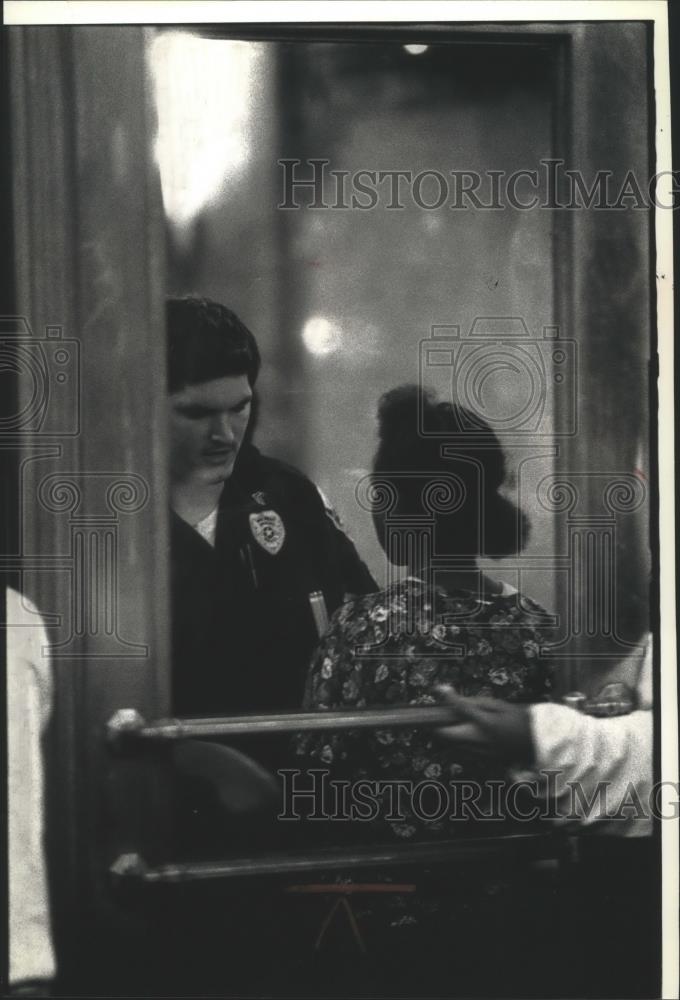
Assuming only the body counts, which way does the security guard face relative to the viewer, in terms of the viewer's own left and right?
facing the viewer
